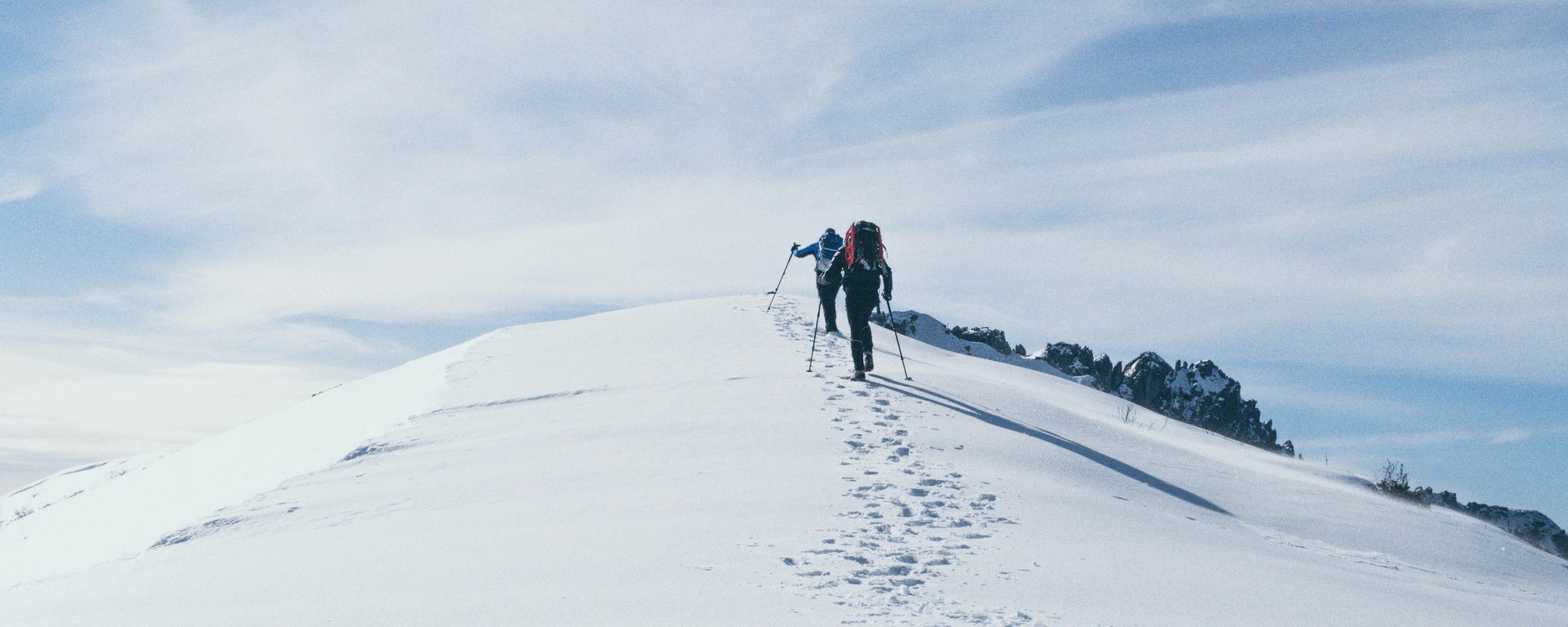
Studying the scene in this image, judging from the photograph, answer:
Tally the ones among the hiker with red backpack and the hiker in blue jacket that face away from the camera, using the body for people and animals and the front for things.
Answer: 2

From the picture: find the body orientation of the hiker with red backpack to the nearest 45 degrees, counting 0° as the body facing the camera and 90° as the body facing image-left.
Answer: approximately 180°

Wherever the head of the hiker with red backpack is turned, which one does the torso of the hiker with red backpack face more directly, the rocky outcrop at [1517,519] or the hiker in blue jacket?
the hiker in blue jacket

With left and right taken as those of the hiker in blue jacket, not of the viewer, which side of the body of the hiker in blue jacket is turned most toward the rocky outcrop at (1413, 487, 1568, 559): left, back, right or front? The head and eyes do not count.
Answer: right

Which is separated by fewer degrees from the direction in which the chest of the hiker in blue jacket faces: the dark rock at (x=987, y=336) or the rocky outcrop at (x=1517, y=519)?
the dark rock

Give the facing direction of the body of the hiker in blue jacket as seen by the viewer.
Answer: away from the camera

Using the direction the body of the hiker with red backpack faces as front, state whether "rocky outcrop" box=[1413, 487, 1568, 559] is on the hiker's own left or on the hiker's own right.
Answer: on the hiker's own right

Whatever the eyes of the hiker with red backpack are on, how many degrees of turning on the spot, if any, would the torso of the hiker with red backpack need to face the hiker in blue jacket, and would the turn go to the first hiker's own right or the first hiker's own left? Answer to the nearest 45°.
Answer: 0° — they already face them
